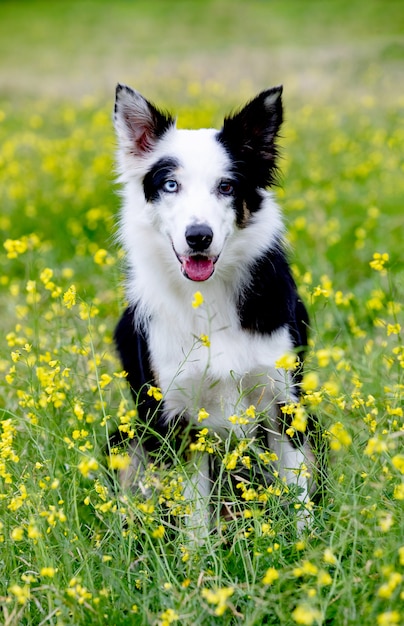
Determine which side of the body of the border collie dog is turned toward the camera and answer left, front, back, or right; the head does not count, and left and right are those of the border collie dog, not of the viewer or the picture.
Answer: front
